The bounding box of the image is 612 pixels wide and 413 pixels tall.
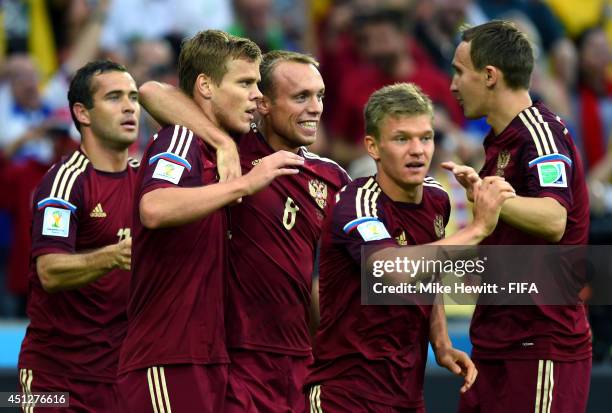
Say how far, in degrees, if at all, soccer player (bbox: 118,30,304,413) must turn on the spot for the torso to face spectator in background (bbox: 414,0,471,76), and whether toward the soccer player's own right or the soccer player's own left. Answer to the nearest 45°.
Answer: approximately 45° to the soccer player's own left

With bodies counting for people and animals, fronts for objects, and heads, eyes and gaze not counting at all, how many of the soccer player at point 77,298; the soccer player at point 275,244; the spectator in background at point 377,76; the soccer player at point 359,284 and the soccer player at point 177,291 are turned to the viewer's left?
0

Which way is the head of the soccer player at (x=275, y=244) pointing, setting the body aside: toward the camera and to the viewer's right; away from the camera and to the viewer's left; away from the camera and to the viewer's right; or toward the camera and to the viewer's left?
toward the camera and to the viewer's right

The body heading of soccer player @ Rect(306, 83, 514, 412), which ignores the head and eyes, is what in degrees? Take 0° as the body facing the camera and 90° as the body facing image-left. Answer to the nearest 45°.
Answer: approximately 315°

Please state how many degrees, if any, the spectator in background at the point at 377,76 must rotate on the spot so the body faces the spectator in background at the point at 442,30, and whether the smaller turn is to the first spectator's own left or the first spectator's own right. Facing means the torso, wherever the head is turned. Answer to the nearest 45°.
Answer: approximately 135° to the first spectator's own left

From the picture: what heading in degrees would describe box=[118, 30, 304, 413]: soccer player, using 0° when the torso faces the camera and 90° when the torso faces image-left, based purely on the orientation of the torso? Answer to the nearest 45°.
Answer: approximately 270°

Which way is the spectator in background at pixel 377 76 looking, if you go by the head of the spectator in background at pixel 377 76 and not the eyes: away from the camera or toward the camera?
toward the camera

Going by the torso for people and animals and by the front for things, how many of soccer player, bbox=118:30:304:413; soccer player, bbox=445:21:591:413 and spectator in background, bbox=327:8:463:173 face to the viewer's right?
1

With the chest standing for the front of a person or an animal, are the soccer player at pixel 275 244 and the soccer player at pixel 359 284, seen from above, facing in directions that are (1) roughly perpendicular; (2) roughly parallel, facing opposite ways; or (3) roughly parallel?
roughly parallel

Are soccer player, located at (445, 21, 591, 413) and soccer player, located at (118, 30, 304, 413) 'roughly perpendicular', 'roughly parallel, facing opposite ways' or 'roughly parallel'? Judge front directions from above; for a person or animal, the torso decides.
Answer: roughly parallel, facing opposite ways

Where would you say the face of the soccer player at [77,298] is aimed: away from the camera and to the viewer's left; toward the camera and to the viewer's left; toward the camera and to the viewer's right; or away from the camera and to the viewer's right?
toward the camera and to the viewer's right

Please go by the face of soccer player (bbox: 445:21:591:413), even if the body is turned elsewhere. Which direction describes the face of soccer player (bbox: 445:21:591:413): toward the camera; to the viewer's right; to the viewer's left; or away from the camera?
to the viewer's left

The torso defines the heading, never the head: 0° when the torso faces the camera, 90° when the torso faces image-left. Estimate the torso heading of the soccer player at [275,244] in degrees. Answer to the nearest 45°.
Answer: approximately 315°

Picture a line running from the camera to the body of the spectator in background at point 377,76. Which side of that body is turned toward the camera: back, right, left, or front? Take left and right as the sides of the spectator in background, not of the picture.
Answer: front

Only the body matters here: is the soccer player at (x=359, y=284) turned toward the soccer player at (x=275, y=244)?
no

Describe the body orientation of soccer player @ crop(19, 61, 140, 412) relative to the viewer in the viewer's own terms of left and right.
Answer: facing the viewer and to the right of the viewer

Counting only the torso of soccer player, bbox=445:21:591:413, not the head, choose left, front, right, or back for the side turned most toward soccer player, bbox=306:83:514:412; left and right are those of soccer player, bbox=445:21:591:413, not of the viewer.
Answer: front

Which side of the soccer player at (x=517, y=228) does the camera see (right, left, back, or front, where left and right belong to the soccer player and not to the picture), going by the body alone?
left

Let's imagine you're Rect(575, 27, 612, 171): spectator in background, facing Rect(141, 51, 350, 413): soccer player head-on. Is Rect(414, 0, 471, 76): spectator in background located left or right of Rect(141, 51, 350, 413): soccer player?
right
